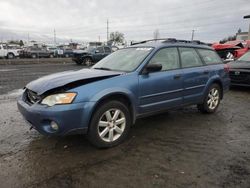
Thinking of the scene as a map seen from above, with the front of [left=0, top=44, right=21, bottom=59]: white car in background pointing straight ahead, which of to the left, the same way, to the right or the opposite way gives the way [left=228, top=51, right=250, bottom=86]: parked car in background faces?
to the right

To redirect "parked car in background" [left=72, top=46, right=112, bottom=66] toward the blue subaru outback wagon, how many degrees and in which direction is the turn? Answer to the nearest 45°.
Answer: approximately 45° to its left

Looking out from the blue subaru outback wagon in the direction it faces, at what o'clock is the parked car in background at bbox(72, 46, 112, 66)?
The parked car in background is roughly at 4 o'clock from the blue subaru outback wagon.

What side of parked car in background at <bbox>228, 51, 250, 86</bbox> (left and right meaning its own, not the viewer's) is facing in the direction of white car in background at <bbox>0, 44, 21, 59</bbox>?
right

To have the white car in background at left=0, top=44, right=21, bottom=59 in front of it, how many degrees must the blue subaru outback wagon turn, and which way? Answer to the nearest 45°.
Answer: approximately 90° to its right

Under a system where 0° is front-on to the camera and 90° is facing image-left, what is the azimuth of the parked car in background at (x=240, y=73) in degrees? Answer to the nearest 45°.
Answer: approximately 45°
